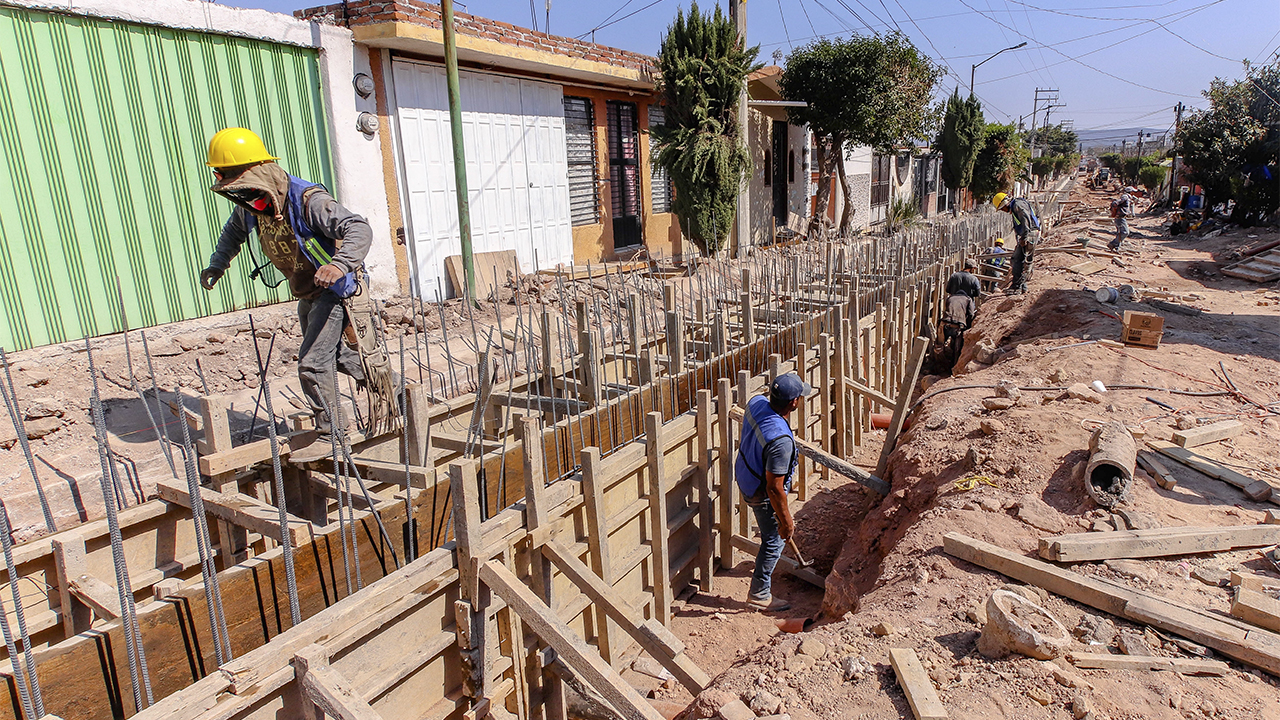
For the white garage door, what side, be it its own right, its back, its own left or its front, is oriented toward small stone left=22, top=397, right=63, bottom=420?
right

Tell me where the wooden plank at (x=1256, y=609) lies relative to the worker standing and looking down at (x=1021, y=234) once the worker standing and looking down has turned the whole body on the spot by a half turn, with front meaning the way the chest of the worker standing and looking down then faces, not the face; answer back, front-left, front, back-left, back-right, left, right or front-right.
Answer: right

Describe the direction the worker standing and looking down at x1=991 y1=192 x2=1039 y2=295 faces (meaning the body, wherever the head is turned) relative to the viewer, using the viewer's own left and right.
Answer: facing to the left of the viewer

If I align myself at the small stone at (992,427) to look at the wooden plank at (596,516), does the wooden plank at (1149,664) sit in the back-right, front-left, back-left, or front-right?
front-left

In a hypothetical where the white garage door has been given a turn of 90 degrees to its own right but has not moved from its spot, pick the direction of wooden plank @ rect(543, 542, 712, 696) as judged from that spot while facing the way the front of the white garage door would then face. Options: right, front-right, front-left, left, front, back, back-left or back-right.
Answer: front-left

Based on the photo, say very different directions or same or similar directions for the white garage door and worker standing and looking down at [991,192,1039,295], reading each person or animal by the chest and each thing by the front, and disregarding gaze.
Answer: very different directions

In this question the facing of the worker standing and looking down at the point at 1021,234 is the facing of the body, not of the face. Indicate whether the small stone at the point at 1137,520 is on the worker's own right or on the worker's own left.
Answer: on the worker's own left

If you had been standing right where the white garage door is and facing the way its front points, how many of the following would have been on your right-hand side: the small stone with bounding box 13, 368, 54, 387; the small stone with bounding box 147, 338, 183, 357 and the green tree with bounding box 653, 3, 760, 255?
2

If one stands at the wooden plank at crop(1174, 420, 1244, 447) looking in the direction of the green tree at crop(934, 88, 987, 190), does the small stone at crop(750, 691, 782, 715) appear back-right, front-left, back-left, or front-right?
back-left

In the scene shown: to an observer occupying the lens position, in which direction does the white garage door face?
facing the viewer and to the right of the viewer

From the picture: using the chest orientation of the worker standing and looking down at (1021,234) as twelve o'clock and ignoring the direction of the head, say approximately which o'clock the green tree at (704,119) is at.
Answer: The green tree is roughly at 12 o'clock from the worker standing and looking down.

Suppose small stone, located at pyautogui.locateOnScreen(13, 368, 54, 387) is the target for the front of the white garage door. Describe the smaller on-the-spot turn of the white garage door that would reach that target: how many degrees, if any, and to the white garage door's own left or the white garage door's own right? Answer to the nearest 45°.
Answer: approximately 90° to the white garage door's own right

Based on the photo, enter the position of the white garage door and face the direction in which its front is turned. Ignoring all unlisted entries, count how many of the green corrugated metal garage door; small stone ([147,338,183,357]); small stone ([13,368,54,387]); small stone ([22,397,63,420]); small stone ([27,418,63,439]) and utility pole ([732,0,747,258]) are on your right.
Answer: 5

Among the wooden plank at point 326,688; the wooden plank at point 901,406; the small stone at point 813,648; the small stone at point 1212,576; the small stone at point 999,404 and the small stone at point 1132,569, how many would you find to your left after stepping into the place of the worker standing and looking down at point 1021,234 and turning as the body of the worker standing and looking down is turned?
6

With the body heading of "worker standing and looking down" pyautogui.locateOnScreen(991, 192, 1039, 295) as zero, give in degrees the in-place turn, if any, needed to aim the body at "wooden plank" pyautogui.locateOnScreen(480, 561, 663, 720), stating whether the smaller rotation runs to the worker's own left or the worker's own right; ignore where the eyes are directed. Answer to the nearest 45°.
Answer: approximately 90° to the worker's own left

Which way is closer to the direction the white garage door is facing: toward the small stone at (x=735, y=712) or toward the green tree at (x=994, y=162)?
the small stone

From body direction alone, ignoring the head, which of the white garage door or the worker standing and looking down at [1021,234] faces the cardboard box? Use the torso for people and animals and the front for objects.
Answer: the white garage door
